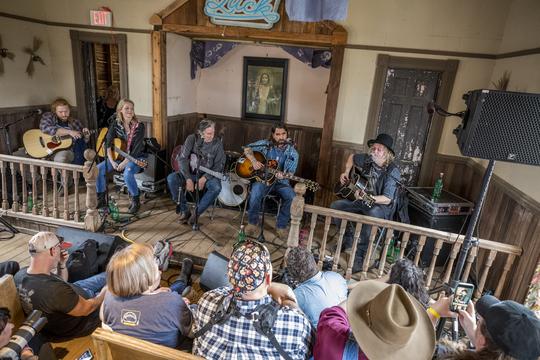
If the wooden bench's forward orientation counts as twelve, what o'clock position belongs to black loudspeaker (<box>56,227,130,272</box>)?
The black loudspeaker is roughly at 10 o'clock from the wooden bench.

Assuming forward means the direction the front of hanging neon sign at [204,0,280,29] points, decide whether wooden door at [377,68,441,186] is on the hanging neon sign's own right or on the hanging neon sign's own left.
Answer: on the hanging neon sign's own left

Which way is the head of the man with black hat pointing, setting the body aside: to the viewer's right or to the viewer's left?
to the viewer's left

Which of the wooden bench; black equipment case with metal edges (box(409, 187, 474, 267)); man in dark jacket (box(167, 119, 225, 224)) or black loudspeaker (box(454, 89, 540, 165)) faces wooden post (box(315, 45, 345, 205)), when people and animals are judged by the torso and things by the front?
the wooden bench

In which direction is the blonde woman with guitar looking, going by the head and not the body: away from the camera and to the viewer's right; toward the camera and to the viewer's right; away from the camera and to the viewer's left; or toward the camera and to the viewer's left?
toward the camera and to the viewer's right

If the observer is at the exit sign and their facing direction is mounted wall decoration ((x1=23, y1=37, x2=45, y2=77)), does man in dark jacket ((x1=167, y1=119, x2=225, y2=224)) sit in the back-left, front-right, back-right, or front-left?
back-left

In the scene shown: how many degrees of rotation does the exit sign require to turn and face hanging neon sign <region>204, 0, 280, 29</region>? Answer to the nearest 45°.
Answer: approximately 45° to its left
